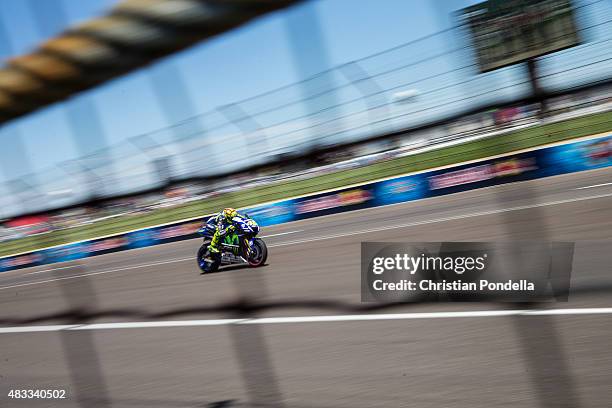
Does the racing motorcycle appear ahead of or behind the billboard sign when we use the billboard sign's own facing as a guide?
ahead

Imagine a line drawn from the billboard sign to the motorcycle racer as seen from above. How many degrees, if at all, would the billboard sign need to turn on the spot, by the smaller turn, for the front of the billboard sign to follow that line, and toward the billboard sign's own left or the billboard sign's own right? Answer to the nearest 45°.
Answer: approximately 45° to the billboard sign's own right

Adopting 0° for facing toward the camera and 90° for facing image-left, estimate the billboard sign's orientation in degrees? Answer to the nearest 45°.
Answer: approximately 0°
